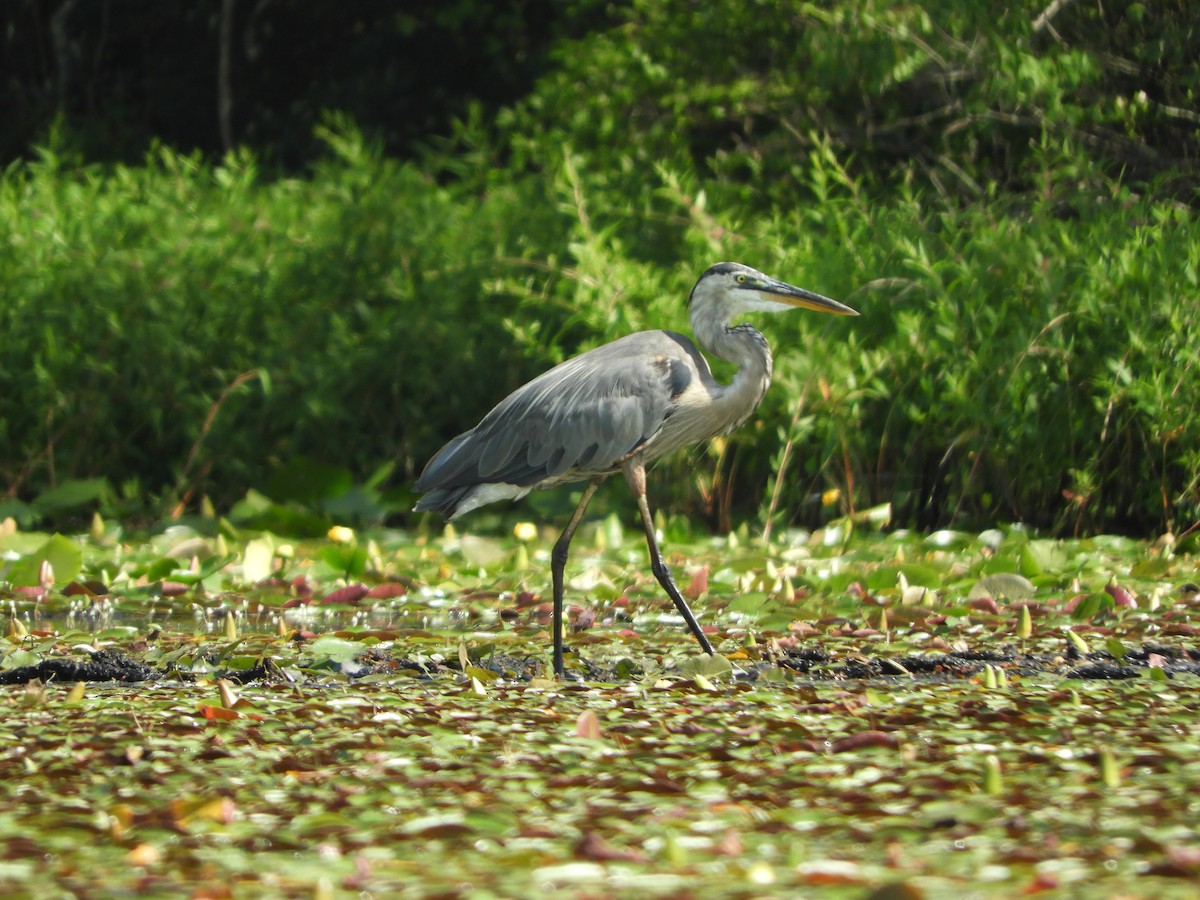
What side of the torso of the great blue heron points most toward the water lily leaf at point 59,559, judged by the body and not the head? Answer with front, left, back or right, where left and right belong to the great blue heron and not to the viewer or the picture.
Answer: back

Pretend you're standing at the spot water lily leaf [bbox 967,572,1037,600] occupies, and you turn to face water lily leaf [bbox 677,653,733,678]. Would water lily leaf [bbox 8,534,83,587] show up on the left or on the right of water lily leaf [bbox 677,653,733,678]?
right

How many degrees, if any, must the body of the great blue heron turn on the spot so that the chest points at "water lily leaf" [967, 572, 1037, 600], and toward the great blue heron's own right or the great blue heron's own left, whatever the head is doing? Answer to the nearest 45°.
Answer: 0° — it already faces it

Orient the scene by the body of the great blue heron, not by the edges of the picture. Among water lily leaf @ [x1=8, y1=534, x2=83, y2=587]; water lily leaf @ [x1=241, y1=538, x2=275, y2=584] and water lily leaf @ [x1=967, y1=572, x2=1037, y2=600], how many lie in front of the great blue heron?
1

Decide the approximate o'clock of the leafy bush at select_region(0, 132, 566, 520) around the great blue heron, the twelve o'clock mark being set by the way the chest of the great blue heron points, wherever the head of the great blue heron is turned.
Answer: The leafy bush is roughly at 8 o'clock from the great blue heron.

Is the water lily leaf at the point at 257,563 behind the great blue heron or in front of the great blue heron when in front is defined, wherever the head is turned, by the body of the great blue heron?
behind

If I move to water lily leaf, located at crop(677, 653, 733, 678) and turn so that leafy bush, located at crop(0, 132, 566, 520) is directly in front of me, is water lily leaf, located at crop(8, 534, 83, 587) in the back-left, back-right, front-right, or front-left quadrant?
front-left

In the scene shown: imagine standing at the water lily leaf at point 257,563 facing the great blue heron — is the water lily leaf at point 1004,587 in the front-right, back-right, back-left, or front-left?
front-left

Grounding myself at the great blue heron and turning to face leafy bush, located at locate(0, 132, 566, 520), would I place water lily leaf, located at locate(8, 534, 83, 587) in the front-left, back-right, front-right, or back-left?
front-left

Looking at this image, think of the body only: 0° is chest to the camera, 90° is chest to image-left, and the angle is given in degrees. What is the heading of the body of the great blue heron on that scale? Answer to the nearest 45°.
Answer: approximately 270°
